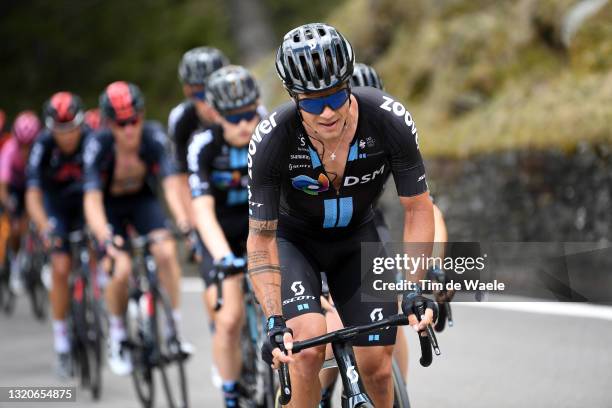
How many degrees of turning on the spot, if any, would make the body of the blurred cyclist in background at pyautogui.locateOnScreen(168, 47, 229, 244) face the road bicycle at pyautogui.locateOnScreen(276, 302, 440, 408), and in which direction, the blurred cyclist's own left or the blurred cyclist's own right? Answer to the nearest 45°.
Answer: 0° — they already face it

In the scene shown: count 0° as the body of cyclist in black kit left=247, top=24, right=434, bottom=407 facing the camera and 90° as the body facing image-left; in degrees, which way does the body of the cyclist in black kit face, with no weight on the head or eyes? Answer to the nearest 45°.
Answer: approximately 0°

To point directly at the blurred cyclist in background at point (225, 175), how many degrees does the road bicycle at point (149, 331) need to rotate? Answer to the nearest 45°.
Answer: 0° — it already faces them

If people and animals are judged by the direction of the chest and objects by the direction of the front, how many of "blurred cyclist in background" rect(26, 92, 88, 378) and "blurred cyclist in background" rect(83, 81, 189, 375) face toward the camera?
2
